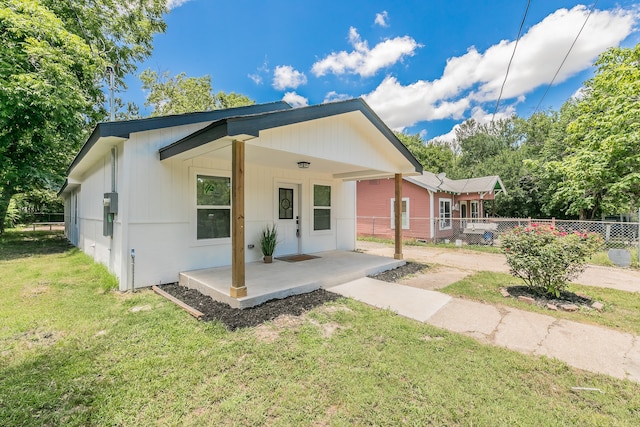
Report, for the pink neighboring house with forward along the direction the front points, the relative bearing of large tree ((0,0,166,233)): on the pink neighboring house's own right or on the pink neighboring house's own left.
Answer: on the pink neighboring house's own right

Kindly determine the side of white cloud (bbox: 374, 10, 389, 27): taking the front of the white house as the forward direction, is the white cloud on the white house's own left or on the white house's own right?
on the white house's own left

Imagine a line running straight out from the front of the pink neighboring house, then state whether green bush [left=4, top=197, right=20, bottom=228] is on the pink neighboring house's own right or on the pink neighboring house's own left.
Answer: on the pink neighboring house's own right

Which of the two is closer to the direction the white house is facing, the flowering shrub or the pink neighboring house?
the flowering shrub

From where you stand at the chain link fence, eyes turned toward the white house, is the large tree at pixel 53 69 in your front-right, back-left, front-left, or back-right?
front-right

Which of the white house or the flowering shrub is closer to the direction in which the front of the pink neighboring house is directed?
the flowering shrub

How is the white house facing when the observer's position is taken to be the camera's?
facing the viewer and to the right of the viewer

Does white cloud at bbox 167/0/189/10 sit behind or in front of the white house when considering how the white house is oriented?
behind

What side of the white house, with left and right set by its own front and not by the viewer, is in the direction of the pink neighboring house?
left

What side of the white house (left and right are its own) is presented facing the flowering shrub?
front

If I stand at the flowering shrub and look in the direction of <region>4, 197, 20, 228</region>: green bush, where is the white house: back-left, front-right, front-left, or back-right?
front-left

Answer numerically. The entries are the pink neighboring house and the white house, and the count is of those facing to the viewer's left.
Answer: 0
